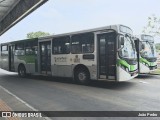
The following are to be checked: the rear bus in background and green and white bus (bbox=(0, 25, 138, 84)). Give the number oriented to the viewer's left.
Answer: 0

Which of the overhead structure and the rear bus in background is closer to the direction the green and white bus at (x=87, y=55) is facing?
the rear bus in background

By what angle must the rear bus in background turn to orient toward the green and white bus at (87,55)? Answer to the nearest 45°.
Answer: approximately 90° to its right

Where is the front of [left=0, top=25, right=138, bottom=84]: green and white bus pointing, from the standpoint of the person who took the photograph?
facing the viewer and to the right of the viewer

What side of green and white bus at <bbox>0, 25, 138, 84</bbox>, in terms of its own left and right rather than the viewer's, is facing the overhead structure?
right

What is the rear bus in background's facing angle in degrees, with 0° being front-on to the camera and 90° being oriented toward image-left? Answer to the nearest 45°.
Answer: approximately 315°

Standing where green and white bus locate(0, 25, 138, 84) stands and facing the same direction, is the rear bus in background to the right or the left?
on its left

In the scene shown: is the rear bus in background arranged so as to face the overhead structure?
no
